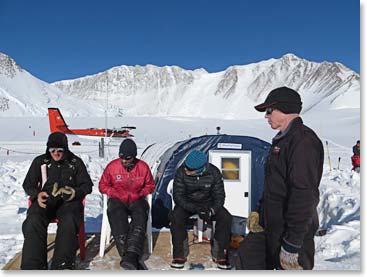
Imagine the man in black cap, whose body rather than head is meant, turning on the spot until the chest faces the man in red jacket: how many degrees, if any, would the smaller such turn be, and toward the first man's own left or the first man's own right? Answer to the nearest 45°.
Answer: approximately 45° to the first man's own right

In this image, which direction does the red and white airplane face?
to the viewer's right

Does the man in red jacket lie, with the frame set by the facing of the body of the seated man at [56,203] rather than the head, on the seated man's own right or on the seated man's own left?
on the seated man's own left

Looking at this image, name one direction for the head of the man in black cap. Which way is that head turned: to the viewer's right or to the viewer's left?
to the viewer's left

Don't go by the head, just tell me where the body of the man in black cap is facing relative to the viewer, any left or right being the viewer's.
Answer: facing to the left of the viewer

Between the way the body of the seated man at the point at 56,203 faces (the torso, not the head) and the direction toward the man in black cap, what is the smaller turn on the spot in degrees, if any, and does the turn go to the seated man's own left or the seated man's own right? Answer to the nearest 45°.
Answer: approximately 45° to the seated man's own left
